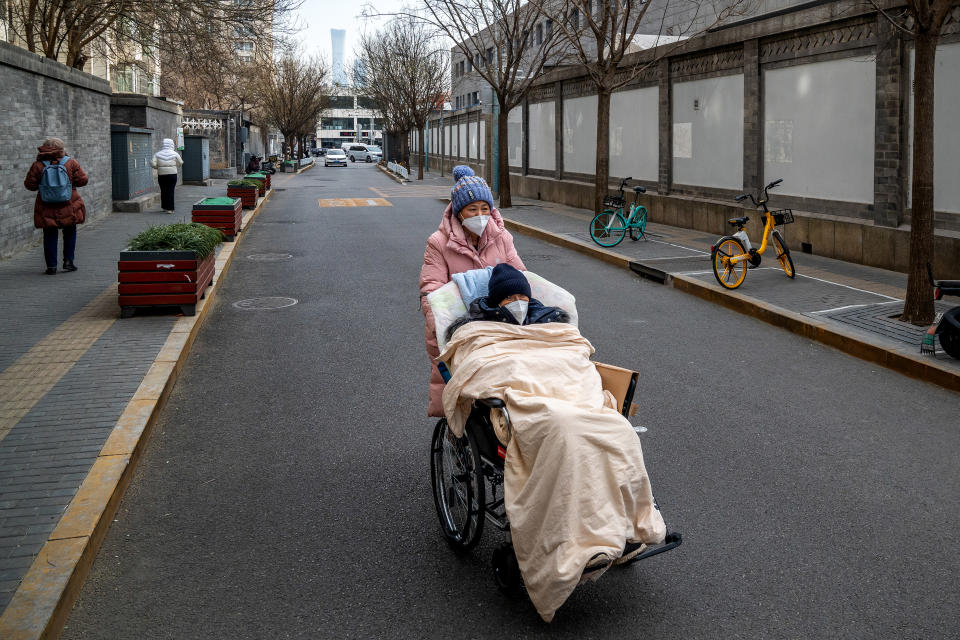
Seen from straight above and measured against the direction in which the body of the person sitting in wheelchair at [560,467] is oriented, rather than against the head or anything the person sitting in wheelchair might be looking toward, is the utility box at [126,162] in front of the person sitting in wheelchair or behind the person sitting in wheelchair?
behind

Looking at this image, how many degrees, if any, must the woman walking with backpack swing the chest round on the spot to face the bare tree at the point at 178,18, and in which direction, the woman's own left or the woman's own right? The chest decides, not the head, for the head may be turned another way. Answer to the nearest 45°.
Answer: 0° — they already face it

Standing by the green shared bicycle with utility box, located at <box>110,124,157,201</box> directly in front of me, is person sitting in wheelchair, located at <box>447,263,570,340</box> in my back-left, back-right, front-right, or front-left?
back-left

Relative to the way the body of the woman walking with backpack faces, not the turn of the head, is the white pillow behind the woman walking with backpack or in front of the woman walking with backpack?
behind

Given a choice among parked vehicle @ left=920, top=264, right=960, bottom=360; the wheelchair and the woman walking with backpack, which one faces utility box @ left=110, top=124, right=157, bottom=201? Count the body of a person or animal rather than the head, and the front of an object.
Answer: the woman walking with backpack

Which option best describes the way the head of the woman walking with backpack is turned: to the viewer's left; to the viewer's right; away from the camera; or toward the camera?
away from the camera

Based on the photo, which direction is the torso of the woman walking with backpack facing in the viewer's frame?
away from the camera
